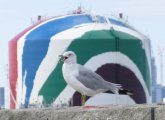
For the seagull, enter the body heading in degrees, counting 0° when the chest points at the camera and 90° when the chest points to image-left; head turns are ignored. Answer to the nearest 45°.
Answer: approximately 90°

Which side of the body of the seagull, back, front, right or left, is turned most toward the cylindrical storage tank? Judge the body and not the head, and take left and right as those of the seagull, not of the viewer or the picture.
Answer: right
